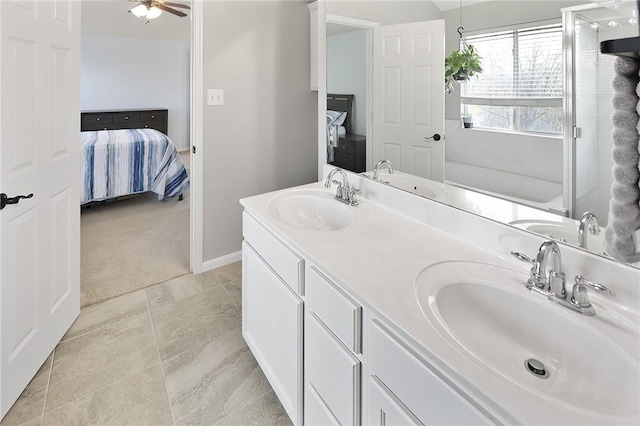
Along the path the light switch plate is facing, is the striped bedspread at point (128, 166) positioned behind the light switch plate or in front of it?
behind

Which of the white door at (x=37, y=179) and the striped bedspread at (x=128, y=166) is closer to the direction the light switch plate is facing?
the white door

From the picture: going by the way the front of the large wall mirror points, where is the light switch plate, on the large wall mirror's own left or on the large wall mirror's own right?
on the large wall mirror's own right

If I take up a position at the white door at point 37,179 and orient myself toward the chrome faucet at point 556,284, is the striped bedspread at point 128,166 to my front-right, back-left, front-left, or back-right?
back-left

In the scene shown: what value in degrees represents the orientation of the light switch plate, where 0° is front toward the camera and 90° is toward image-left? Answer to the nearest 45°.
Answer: approximately 0°

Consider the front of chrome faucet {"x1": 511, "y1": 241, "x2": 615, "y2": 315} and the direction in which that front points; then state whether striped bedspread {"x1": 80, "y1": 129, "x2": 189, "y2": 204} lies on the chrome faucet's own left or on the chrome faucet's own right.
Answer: on the chrome faucet's own right

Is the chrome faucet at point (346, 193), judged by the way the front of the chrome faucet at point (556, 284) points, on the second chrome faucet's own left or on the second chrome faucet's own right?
on the second chrome faucet's own right
